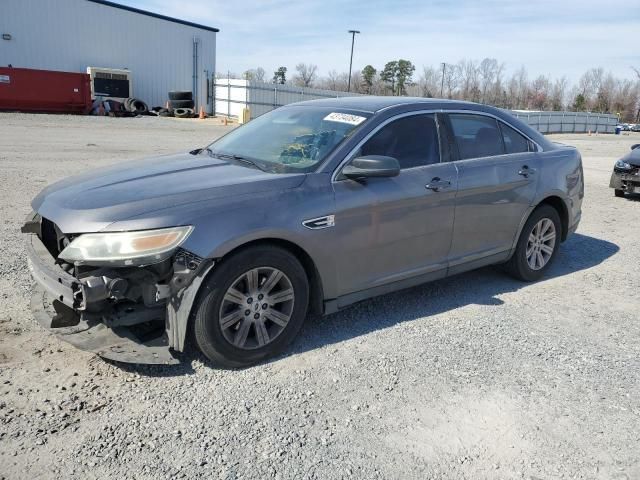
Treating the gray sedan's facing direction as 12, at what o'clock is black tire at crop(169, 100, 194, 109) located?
The black tire is roughly at 4 o'clock from the gray sedan.

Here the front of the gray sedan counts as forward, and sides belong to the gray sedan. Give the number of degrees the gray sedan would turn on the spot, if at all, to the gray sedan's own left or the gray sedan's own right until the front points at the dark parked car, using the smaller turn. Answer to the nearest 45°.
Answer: approximately 180°

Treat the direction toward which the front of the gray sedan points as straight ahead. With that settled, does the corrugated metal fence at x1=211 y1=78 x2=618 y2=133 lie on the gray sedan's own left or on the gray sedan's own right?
on the gray sedan's own right

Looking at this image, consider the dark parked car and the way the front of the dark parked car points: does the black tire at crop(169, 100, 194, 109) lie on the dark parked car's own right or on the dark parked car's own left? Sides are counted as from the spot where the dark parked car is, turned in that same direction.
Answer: on the dark parked car's own right

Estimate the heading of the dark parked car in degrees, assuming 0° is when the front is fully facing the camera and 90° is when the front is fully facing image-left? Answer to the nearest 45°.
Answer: approximately 45°

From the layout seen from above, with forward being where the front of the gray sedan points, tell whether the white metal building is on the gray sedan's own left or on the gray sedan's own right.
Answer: on the gray sedan's own right

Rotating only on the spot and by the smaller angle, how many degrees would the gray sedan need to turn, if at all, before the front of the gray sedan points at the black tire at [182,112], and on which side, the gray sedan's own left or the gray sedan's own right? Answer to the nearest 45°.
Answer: approximately 135° to the gray sedan's own right

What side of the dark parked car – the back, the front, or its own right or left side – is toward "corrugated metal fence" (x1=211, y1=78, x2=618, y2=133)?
right

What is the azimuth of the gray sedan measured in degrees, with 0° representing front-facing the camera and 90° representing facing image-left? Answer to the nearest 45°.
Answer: approximately 45°
